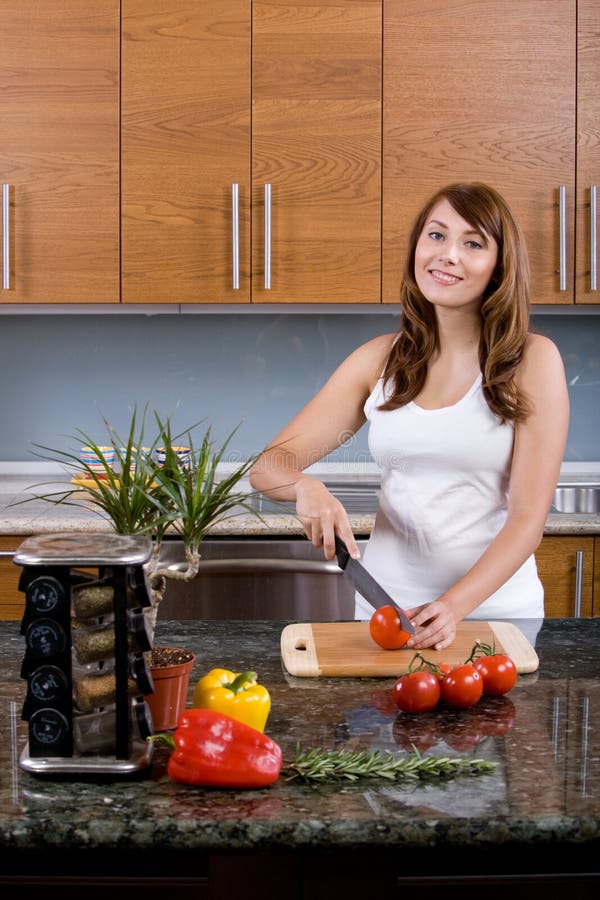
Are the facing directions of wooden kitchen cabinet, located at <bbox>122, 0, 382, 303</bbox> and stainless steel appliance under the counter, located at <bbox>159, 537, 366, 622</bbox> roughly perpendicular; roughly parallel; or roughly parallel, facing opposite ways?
roughly parallel

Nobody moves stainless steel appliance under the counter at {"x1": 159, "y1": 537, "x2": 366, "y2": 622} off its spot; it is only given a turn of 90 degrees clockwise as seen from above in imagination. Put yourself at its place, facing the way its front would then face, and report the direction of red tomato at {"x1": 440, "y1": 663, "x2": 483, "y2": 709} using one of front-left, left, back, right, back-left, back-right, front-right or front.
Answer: left

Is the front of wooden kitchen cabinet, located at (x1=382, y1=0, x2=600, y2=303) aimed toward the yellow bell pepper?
yes

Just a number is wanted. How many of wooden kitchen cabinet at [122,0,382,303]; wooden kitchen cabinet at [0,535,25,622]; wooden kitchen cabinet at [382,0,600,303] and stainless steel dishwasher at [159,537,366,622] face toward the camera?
4

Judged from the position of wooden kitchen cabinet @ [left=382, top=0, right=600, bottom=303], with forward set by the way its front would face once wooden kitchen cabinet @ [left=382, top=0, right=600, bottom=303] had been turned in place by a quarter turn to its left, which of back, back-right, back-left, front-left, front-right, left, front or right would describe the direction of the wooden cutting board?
right

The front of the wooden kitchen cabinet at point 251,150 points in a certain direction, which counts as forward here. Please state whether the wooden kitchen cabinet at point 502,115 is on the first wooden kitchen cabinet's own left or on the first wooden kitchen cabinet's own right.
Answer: on the first wooden kitchen cabinet's own left

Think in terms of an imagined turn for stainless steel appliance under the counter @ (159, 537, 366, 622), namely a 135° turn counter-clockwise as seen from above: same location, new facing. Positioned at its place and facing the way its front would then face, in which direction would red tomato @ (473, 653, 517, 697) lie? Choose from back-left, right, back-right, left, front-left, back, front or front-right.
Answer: back-right

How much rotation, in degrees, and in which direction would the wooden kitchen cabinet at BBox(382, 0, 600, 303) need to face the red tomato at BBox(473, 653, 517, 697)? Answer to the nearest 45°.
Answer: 0° — it already faces it

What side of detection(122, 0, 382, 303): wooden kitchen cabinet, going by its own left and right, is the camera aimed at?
front

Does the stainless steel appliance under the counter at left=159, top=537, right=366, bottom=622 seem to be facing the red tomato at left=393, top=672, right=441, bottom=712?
yes

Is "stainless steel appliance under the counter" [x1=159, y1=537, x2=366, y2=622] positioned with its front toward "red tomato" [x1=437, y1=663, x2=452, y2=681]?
yes

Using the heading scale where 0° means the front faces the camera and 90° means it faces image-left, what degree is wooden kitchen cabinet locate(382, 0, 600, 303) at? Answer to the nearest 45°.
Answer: approximately 0°

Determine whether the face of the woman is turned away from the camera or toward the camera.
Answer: toward the camera

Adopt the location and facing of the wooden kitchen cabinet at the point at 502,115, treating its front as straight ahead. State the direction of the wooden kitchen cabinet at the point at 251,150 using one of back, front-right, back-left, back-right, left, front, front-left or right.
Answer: right

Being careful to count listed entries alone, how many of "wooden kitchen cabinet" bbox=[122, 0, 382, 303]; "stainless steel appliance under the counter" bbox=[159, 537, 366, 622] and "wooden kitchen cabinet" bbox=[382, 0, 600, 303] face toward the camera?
3

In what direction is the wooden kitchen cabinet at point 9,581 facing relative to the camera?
toward the camera

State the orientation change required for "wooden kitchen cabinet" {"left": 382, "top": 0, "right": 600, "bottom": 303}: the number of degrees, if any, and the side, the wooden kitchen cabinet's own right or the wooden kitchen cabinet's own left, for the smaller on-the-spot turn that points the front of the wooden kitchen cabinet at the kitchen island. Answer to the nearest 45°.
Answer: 0° — it already faces it

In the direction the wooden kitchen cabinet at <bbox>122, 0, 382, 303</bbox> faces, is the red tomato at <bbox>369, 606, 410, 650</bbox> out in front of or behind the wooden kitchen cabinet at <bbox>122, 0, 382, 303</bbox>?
in front

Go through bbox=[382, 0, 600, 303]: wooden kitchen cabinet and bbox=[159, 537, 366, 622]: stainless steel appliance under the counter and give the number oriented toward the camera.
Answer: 2

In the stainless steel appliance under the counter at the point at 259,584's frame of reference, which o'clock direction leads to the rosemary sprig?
The rosemary sprig is roughly at 12 o'clock from the stainless steel appliance under the counter.
